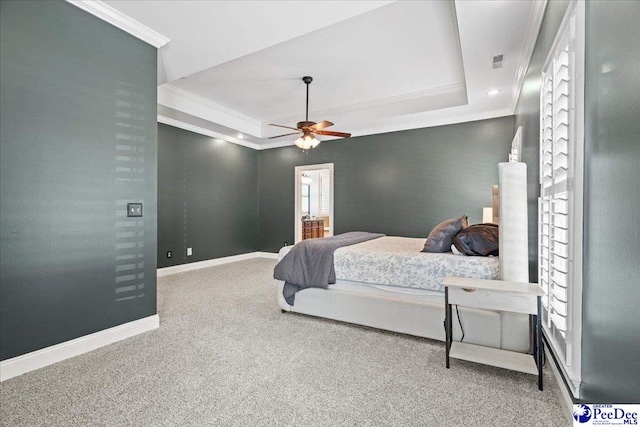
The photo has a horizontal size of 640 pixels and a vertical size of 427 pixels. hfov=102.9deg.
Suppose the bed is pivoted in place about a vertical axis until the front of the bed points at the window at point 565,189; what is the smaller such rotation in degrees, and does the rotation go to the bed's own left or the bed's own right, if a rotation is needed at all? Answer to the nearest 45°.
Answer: approximately 135° to the bed's own left

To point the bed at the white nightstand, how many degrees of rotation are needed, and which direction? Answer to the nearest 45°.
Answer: approximately 135° to its left

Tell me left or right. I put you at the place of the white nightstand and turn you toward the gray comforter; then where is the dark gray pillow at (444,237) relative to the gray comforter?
right

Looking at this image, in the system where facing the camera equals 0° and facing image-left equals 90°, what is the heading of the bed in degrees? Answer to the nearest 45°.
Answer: approximately 90°
